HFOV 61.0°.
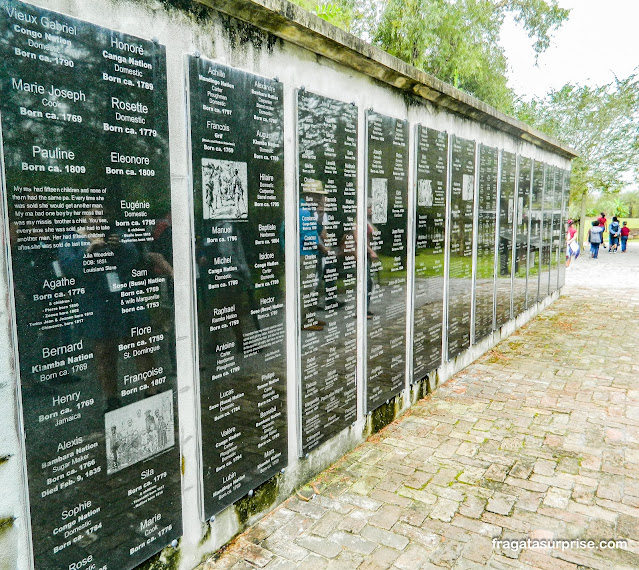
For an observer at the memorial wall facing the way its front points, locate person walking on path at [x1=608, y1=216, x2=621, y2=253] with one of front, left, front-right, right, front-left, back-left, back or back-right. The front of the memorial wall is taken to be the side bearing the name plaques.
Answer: left

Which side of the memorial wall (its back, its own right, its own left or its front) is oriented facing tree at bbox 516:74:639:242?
left

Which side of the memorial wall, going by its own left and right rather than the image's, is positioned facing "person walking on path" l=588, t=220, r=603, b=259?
left

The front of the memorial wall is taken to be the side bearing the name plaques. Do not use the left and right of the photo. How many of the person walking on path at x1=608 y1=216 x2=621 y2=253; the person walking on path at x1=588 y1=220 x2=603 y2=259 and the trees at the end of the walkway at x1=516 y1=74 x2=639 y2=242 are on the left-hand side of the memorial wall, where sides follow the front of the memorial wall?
3

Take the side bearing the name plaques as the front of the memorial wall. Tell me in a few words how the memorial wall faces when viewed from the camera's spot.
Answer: facing the viewer and to the right of the viewer

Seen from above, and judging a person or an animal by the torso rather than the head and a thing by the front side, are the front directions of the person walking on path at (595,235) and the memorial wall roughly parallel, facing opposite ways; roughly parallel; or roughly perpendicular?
roughly perpendicular
